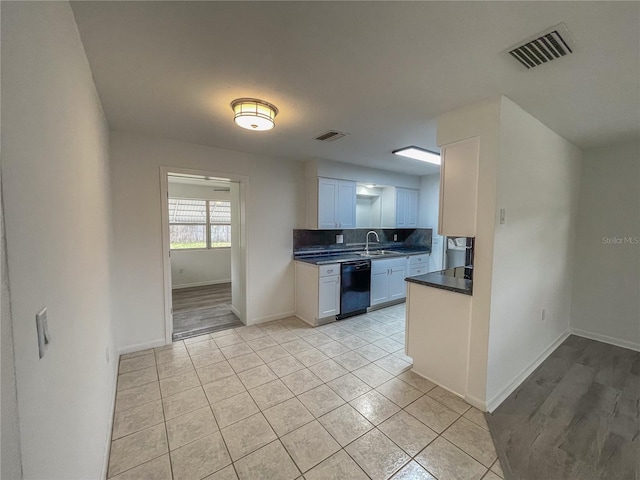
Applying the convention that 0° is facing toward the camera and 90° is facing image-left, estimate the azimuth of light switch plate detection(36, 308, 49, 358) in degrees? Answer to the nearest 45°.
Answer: approximately 270°

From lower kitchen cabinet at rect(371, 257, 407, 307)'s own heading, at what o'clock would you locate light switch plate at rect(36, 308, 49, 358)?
The light switch plate is roughly at 2 o'clock from the lower kitchen cabinet.

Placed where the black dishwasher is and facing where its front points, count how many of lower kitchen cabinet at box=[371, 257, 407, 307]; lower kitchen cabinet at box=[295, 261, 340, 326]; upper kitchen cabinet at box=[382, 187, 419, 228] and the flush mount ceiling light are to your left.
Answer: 2

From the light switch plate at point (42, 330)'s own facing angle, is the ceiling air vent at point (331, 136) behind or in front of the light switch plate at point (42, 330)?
in front

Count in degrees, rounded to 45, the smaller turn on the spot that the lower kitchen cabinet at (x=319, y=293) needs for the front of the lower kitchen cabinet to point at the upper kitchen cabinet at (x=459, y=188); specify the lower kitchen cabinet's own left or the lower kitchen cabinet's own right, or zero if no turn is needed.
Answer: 0° — it already faces it

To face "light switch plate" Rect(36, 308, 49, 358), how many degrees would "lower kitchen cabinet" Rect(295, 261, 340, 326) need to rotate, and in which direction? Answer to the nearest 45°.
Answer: approximately 45° to its right

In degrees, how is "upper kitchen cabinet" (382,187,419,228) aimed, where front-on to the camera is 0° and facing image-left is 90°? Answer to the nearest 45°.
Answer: approximately 315°

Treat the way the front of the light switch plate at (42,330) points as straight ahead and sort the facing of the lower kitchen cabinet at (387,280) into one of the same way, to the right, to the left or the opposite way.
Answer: to the right

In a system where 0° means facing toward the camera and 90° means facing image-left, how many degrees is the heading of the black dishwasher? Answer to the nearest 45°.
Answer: approximately 315°
